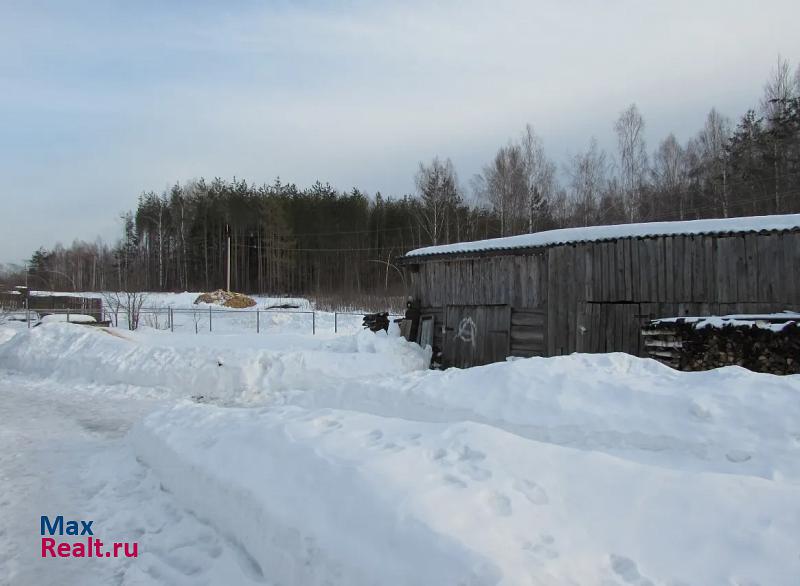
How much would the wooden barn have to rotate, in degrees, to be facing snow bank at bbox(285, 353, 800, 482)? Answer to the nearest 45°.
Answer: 0° — it already faces it

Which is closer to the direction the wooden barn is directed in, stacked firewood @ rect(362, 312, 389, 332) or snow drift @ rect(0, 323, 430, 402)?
the snow drift

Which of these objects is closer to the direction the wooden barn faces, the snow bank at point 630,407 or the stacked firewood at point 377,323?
the snow bank

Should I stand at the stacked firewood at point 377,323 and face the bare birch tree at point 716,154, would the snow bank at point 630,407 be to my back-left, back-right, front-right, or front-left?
back-right

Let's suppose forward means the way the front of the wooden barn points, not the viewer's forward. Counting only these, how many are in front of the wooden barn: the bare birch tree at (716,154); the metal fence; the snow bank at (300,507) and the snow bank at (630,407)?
2

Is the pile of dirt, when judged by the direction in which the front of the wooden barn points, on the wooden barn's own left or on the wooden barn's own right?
on the wooden barn's own right

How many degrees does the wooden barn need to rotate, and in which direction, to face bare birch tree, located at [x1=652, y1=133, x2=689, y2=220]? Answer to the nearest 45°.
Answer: approximately 180°

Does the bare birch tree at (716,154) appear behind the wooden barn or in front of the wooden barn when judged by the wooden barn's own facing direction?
behind

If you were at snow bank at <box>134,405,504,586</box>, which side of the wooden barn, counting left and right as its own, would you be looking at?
front

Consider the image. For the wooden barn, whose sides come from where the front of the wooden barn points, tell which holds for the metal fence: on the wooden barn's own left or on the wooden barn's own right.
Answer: on the wooden barn's own right

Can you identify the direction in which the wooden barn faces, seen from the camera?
facing the viewer

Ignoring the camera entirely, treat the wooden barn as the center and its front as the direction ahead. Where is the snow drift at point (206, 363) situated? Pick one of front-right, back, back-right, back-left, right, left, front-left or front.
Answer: right

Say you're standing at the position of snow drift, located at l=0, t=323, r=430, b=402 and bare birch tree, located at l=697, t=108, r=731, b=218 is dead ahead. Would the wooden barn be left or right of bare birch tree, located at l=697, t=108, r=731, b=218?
right

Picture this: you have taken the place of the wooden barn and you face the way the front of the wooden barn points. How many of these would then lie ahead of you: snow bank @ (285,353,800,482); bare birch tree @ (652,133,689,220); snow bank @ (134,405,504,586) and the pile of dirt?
2
